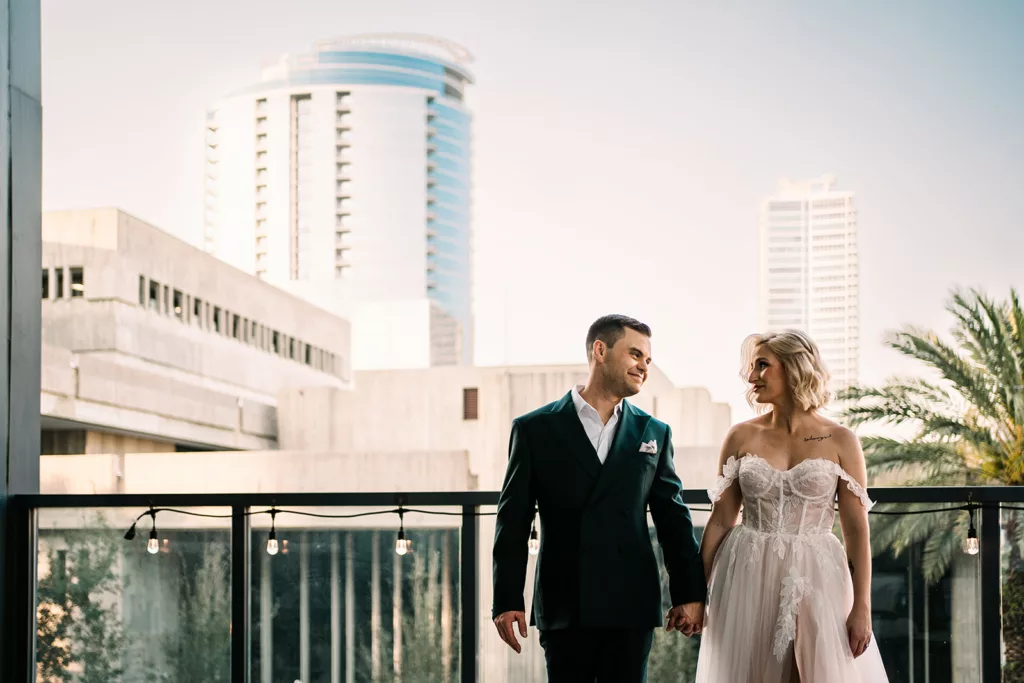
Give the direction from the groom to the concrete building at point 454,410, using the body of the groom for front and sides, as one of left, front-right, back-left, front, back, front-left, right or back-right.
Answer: back

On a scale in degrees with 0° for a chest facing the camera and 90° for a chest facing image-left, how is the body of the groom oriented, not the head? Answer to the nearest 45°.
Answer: approximately 0°

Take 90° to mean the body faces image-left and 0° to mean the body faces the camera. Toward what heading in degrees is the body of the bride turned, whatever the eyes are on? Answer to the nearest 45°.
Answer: approximately 0°

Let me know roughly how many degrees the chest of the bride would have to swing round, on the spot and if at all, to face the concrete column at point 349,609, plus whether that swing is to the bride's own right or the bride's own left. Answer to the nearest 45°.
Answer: approximately 135° to the bride's own right

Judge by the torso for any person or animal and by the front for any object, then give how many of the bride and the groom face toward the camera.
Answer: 2
